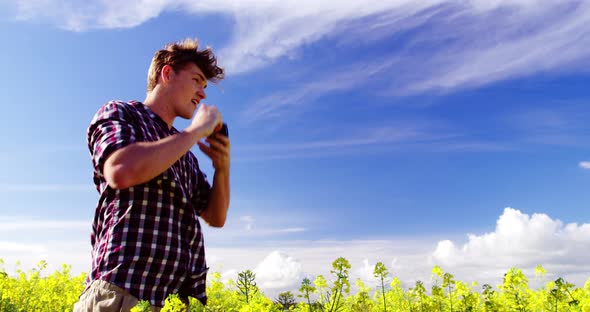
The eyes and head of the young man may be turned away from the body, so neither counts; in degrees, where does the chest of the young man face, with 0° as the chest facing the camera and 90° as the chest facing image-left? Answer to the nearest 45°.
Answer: approximately 315°
